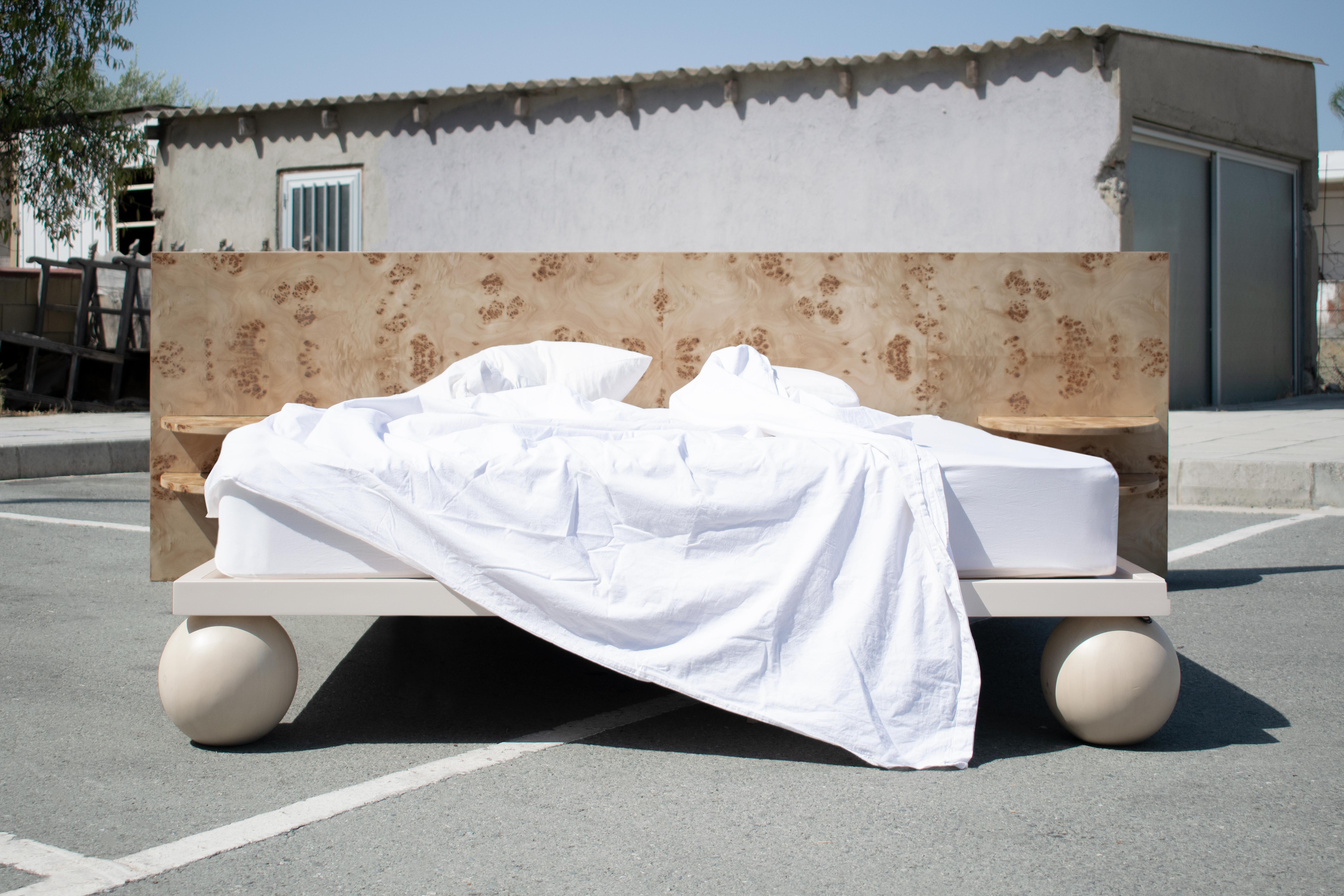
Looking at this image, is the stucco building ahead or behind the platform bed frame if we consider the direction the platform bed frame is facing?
behind

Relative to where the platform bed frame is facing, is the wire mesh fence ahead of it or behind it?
behind

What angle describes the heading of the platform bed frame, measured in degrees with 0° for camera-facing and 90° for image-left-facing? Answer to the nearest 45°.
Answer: approximately 0°
